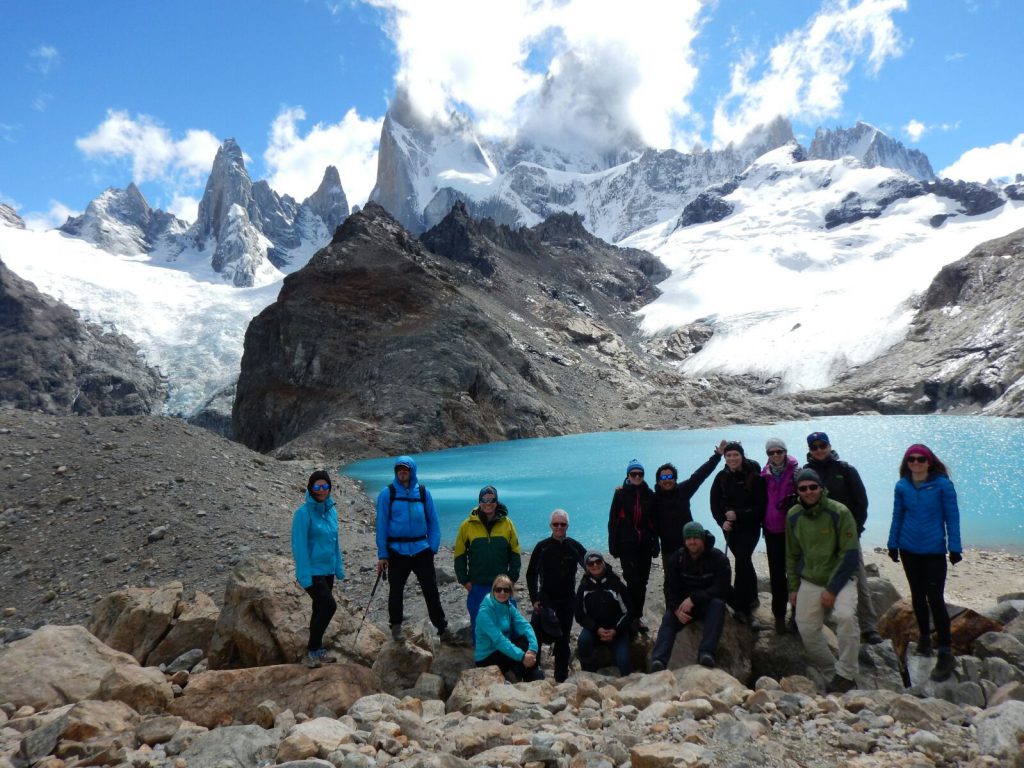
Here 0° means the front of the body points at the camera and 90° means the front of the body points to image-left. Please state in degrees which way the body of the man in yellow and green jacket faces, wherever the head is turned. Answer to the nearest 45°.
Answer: approximately 0°

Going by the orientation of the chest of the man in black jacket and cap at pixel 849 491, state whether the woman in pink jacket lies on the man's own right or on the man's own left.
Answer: on the man's own right

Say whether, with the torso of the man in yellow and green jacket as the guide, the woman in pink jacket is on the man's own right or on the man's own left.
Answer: on the man's own left

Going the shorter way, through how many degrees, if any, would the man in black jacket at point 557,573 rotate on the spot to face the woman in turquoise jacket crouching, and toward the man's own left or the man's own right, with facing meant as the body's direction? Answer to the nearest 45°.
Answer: approximately 45° to the man's own right

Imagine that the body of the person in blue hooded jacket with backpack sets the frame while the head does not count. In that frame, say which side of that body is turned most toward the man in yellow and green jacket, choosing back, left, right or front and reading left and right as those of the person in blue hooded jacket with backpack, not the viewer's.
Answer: left

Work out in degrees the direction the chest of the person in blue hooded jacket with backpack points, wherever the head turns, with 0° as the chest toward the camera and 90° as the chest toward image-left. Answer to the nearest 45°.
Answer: approximately 0°
